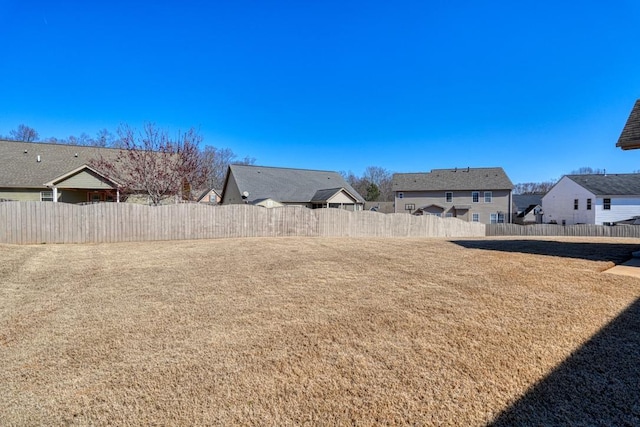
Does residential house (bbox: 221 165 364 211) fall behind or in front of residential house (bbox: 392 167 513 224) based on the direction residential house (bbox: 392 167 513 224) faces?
behind
